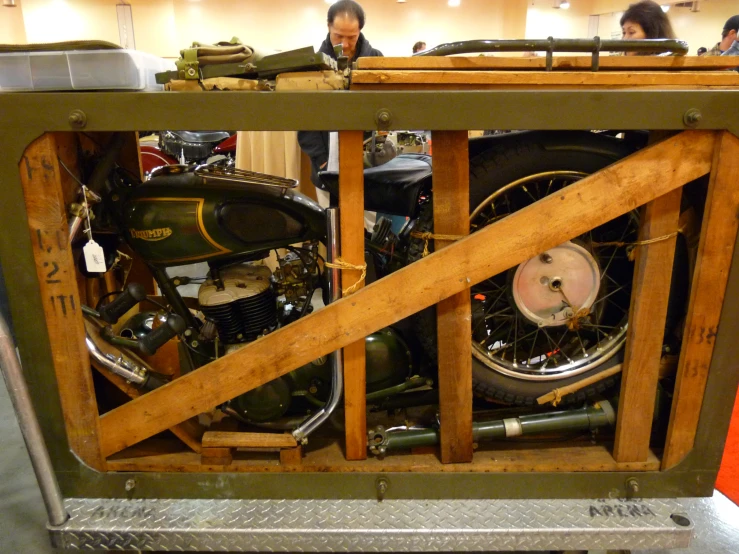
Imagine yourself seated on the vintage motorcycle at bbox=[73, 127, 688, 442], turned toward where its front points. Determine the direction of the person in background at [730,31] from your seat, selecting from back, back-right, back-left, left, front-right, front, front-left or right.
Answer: back-right

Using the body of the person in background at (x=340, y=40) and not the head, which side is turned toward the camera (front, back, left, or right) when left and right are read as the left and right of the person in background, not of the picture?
front

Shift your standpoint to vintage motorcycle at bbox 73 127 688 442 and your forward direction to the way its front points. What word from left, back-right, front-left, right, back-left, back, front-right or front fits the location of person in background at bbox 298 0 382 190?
right

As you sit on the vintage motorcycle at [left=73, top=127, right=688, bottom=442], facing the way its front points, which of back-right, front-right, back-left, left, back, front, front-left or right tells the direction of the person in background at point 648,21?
back-right

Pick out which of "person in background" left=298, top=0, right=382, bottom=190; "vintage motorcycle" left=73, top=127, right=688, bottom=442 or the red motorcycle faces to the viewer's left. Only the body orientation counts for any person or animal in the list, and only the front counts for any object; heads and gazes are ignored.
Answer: the vintage motorcycle

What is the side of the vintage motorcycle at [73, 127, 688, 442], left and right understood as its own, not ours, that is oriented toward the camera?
left

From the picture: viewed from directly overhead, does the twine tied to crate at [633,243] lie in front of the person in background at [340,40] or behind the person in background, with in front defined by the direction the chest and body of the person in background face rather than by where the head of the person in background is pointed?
in front

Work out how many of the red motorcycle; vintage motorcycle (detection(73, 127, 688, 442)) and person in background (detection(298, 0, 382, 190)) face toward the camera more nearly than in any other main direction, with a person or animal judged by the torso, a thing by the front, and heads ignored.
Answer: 1

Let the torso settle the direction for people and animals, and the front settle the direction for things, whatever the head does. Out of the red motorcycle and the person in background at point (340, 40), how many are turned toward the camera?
1
